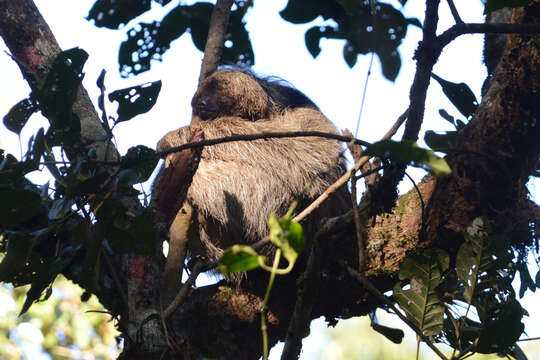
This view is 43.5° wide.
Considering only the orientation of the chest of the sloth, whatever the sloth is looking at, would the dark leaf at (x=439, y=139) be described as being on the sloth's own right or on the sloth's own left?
on the sloth's own left

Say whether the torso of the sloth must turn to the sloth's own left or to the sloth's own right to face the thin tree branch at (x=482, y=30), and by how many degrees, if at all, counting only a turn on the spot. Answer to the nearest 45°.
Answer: approximately 90° to the sloth's own left

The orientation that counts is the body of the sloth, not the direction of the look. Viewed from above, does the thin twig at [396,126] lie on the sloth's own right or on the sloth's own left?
on the sloth's own left
